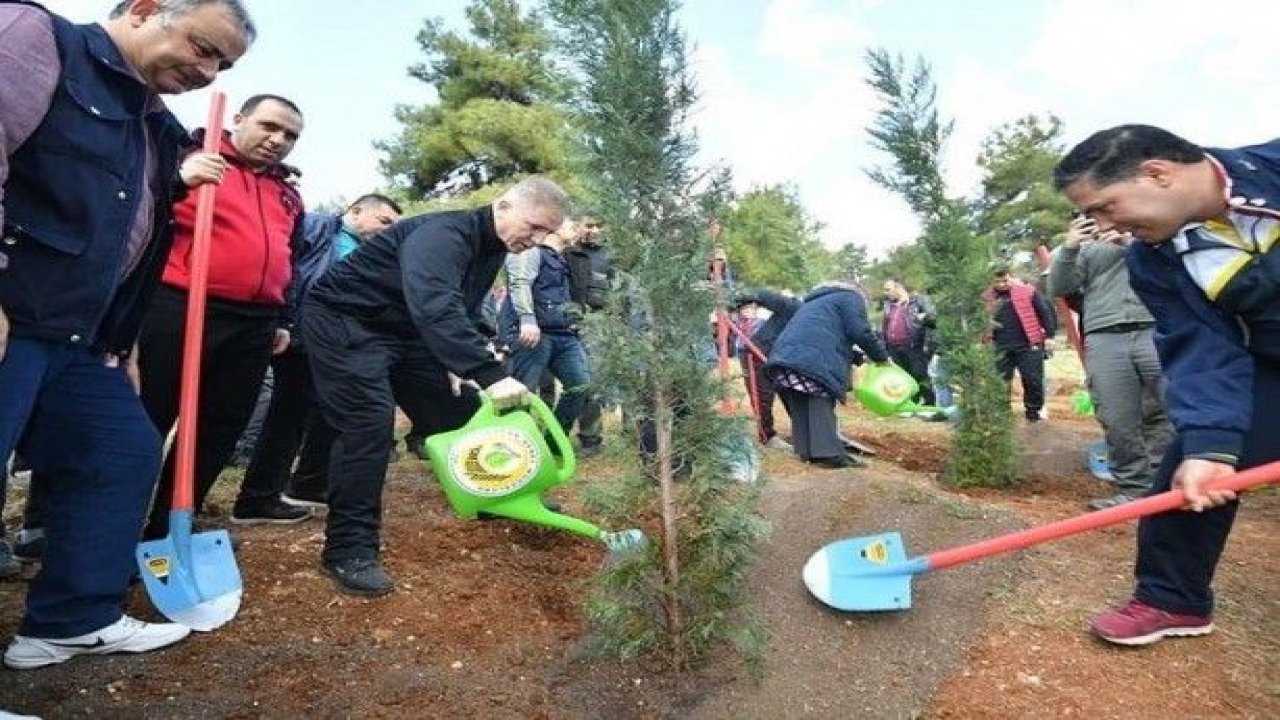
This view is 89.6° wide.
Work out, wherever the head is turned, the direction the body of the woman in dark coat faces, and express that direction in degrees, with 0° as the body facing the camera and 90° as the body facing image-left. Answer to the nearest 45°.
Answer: approximately 225°

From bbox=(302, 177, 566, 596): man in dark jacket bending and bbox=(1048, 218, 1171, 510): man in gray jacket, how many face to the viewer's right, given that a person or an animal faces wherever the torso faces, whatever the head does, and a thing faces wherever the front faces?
1

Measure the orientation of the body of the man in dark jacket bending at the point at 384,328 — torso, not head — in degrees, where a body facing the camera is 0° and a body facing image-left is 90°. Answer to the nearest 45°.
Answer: approximately 270°

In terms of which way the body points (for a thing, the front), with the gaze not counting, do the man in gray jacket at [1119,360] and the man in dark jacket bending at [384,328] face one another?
yes

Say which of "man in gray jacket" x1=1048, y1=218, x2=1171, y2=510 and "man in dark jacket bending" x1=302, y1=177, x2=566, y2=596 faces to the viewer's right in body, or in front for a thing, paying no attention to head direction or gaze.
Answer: the man in dark jacket bending

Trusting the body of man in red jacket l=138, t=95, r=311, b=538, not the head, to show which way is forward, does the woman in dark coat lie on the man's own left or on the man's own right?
on the man's own left

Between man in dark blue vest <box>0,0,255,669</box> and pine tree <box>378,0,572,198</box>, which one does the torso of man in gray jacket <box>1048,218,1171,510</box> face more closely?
the man in dark blue vest

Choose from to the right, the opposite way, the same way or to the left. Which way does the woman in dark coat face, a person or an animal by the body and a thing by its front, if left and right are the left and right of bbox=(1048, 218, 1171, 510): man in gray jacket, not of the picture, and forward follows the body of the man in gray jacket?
the opposite way

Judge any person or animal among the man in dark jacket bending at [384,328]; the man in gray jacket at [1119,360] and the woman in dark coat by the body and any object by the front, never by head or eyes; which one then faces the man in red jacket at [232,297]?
the man in gray jacket

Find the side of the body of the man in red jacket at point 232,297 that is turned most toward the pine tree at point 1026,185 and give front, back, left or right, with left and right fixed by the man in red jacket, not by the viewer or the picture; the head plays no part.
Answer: left
